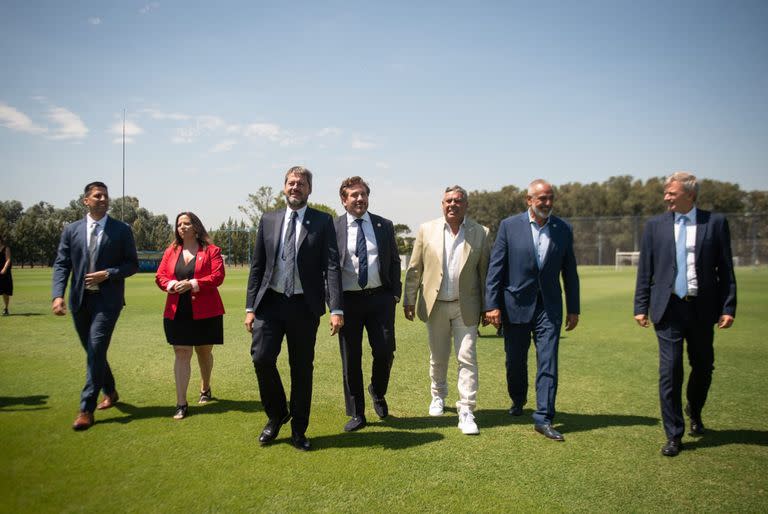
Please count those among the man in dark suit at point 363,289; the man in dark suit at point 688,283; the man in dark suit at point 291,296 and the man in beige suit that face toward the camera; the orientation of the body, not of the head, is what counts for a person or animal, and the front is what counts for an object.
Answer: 4

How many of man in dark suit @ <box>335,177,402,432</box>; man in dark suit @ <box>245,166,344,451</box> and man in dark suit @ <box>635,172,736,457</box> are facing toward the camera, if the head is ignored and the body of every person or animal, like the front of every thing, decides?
3

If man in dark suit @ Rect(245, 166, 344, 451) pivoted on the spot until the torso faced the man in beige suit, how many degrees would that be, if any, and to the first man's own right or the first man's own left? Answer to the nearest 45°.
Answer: approximately 90° to the first man's own left

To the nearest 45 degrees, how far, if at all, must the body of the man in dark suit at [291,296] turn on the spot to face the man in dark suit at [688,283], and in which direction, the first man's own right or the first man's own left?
approximately 90° to the first man's own left

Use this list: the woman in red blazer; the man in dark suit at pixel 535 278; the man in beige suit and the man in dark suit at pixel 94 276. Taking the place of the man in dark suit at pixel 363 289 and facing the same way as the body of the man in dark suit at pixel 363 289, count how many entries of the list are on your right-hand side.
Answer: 2

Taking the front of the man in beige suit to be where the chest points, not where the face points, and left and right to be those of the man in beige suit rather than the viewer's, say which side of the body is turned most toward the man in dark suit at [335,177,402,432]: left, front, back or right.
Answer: right

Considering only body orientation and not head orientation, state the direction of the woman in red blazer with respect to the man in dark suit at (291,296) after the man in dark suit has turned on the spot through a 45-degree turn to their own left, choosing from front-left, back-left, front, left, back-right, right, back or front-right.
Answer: back

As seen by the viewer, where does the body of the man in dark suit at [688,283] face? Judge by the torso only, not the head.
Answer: toward the camera

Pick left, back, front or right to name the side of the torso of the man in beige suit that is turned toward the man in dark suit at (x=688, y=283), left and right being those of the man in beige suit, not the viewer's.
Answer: left

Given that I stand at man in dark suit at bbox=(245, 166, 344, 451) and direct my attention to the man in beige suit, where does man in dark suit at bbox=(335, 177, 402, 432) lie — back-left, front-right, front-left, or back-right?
front-left

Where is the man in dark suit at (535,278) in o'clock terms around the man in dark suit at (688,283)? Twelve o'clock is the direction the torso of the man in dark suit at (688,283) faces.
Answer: the man in dark suit at (535,278) is roughly at 3 o'clock from the man in dark suit at (688,283).

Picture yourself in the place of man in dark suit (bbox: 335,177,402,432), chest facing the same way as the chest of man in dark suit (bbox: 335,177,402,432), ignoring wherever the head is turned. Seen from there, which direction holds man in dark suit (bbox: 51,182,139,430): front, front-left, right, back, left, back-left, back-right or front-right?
right

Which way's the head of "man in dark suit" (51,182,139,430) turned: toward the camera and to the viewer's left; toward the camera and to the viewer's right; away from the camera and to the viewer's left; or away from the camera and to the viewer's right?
toward the camera and to the viewer's right

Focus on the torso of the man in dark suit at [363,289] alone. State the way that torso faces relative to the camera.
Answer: toward the camera
